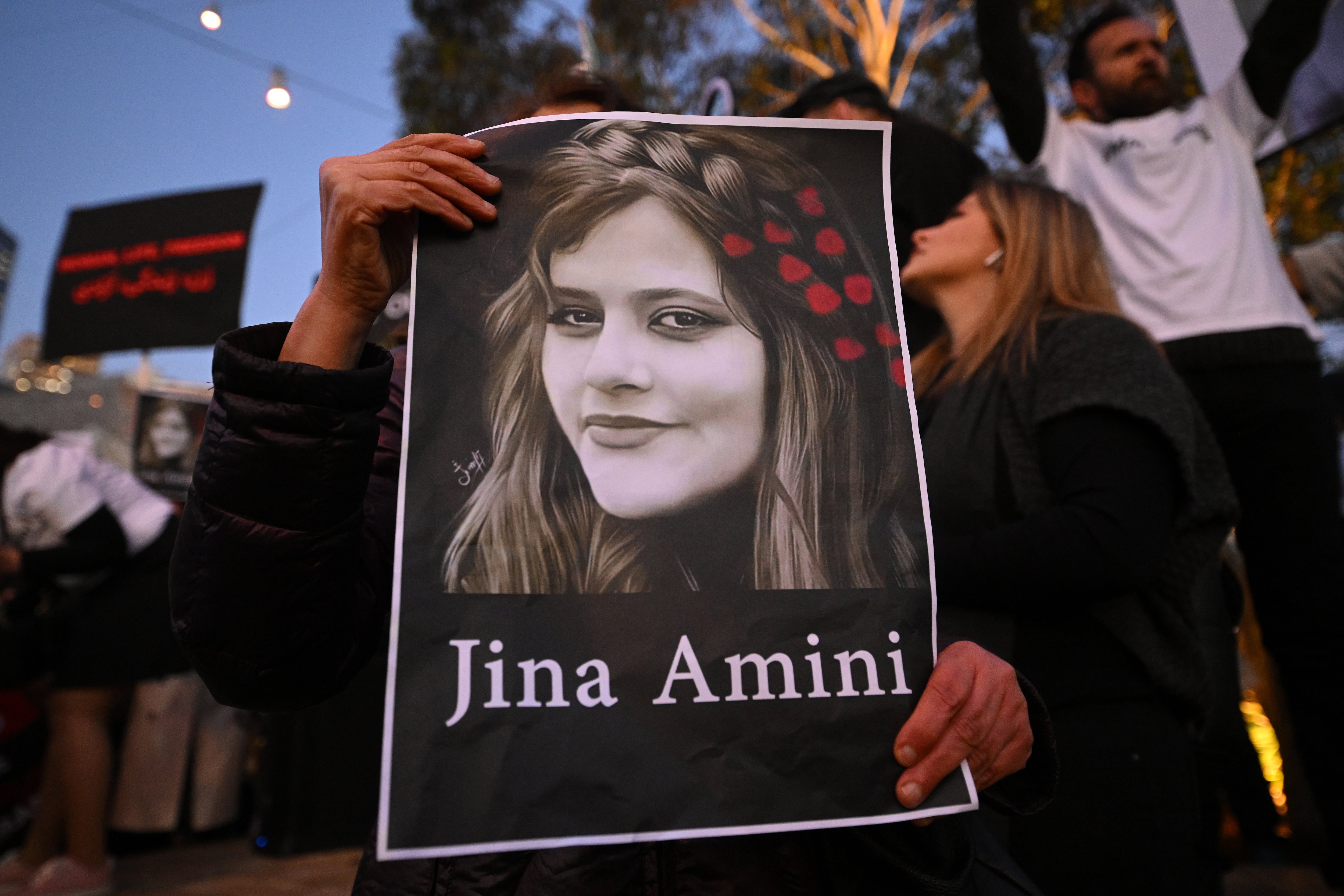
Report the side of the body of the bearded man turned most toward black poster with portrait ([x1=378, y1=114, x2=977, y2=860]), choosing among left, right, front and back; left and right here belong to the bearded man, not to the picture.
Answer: front

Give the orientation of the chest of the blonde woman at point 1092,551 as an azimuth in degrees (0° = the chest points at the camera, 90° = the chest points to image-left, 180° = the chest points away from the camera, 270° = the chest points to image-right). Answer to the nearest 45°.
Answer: approximately 90°

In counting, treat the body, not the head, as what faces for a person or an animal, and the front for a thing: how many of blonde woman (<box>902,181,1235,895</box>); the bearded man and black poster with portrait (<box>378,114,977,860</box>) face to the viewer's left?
1

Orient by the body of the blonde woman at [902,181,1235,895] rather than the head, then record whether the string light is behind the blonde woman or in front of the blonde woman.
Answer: in front

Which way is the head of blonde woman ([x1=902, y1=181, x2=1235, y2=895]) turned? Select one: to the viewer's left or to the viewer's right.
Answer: to the viewer's left

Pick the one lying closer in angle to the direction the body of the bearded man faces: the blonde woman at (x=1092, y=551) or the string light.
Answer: the blonde woman

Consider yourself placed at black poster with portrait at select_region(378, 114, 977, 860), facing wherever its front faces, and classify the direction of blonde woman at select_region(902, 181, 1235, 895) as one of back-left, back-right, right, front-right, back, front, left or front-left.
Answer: back-left

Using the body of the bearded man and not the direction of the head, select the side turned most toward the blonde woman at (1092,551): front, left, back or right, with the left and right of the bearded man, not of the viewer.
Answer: front

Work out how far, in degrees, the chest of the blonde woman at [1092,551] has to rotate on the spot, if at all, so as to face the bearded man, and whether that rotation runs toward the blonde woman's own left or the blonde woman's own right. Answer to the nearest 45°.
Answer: approximately 135° to the blonde woman's own right

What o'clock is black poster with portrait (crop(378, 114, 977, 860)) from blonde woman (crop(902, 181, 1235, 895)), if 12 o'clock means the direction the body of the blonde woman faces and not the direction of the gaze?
The black poster with portrait is roughly at 10 o'clock from the blonde woman.

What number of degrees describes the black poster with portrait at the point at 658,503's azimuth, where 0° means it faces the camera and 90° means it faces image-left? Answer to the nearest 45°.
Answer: approximately 0°

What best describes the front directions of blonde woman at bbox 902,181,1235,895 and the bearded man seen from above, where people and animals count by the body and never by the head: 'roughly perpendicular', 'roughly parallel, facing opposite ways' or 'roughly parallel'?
roughly perpendicular

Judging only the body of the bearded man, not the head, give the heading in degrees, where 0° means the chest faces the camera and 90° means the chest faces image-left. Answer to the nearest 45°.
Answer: approximately 0°
